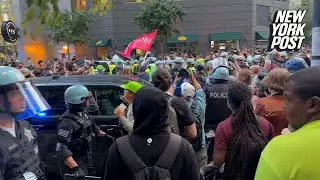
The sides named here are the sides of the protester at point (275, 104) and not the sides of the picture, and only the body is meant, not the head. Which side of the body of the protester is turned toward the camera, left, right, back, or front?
back

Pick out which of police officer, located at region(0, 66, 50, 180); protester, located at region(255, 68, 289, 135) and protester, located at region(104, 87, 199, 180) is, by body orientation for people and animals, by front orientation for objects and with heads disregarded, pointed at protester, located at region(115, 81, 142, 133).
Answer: protester, located at region(104, 87, 199, 180)

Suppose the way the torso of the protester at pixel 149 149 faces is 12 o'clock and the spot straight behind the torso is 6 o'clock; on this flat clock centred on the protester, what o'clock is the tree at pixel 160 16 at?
The tree is roughly at 12 o'clock from the protester.

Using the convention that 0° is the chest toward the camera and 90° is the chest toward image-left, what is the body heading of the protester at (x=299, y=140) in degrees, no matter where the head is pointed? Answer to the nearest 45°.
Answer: approximately 135°

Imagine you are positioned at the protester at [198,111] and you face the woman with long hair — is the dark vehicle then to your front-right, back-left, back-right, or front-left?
back-right

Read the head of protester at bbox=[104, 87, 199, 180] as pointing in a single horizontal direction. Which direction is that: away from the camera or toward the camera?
away from the camera

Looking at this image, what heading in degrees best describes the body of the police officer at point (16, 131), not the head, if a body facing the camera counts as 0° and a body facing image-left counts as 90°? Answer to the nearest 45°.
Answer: approximately 315°

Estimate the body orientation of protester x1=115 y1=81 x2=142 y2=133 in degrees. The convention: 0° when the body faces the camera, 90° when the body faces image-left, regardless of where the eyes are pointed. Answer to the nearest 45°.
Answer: approximately 90°

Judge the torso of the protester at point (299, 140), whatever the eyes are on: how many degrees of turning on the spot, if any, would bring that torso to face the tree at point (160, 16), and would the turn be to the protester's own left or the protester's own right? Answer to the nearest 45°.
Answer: approximately 45° to the protester's own right

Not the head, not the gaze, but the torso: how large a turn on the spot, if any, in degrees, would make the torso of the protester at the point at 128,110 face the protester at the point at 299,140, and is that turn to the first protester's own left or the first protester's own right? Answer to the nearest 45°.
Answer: approximately 90° to the first protester's own left

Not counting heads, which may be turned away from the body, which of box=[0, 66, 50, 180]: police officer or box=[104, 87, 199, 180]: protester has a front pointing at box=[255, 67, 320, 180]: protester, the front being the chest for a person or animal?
the police officer

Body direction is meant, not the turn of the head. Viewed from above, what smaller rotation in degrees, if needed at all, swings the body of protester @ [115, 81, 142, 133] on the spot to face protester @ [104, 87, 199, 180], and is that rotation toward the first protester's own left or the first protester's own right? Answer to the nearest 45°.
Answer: approximately 90° to the first protester's own left
